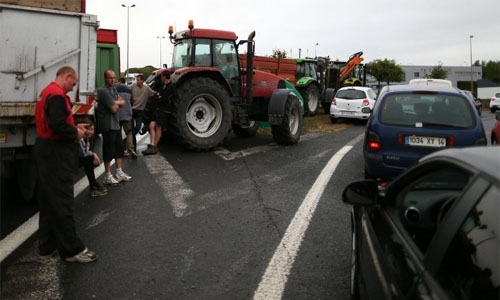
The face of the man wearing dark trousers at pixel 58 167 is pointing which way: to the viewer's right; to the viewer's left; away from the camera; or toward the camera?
to the viewer's right

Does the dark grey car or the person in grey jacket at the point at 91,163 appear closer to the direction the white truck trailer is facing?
the person in grey jacket

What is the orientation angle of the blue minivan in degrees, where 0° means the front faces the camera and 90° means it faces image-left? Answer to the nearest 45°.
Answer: approximately 180°

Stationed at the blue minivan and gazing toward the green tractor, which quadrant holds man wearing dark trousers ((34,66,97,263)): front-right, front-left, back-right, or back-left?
back-left

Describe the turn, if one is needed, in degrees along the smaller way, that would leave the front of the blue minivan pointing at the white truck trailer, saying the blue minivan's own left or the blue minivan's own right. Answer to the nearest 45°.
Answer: approximately 135° to the blue minivan's own left

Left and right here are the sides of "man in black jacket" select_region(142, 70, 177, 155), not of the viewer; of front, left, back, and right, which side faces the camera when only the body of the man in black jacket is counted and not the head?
left

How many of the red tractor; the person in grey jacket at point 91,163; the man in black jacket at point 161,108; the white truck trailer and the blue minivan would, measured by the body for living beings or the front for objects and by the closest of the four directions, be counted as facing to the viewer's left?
1

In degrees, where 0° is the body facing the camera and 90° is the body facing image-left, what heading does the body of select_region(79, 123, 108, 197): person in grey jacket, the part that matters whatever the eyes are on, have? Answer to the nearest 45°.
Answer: approximately 270°

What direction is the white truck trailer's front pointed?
away from the camera

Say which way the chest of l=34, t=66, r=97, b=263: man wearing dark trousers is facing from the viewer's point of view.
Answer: to the viewer's right
